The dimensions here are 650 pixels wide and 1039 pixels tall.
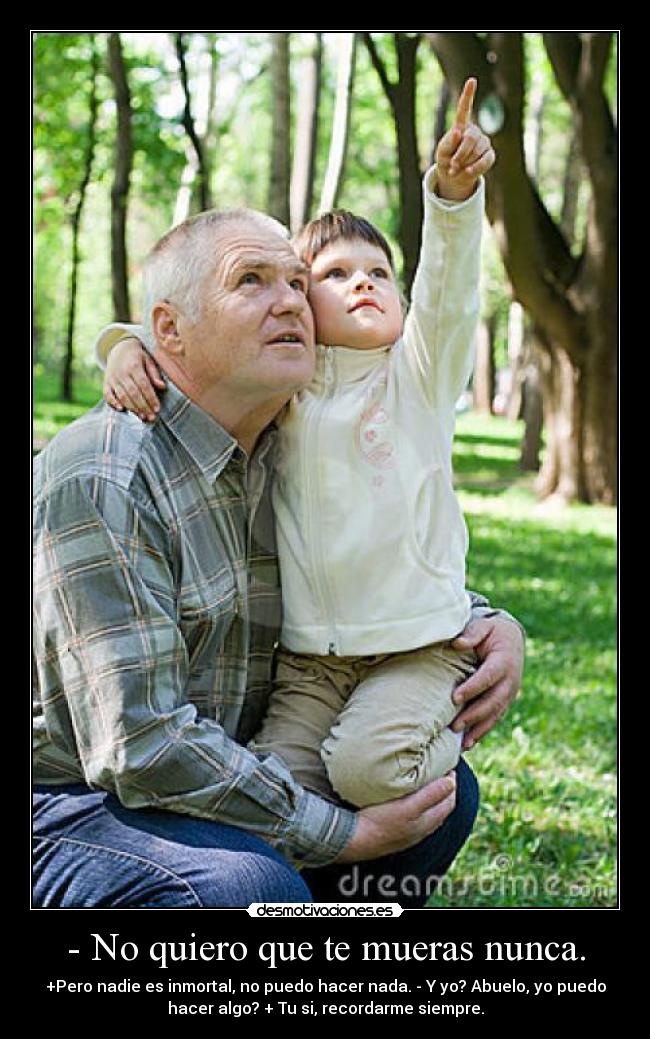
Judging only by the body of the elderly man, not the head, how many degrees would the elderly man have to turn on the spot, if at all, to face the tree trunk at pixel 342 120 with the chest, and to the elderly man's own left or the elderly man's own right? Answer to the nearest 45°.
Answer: approximately 135° to the elderly man's own left

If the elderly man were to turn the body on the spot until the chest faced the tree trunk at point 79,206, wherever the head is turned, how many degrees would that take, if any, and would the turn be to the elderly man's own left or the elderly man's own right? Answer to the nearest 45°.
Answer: approximately 135° to the elderly man's own left

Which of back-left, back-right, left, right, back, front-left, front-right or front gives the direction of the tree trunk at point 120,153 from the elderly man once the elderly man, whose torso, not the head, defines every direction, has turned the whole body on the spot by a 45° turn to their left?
left

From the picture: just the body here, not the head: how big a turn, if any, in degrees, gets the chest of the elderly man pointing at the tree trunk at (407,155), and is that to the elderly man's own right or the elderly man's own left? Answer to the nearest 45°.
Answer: approximately 135° to the elderly man's own left

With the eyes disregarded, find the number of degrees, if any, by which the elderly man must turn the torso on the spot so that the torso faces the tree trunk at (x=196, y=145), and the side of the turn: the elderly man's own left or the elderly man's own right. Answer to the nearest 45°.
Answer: approximately 135° to the elderly man's own left

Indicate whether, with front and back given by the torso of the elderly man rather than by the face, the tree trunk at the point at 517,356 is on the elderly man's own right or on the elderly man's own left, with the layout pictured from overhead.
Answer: on the elderly man's own left

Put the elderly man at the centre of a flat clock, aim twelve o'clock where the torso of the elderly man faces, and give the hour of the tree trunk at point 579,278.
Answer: The tree trunk is roughly at 8 o'clock from the elderly man.

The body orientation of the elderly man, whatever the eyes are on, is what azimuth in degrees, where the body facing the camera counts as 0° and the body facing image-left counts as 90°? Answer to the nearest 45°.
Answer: approximately 315°

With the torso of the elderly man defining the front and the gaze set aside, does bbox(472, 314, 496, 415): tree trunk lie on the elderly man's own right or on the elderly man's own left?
on the elderly man's own left

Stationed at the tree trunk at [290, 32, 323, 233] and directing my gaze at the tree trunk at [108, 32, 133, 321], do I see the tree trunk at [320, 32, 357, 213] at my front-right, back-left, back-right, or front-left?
back-left

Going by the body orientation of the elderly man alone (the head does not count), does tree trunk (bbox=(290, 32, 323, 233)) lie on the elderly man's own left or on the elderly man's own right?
on the elderly man's own left
